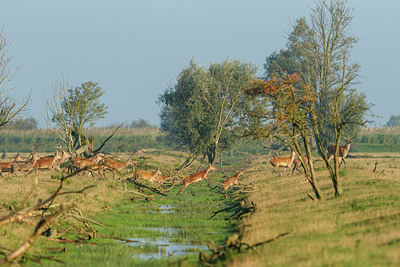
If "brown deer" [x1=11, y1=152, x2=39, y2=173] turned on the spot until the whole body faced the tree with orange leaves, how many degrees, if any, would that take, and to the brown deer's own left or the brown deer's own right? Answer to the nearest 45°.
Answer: approximately 45° to the brown deer's own right

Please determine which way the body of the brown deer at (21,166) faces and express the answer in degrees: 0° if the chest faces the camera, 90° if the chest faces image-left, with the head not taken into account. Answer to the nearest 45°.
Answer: approximately 270°

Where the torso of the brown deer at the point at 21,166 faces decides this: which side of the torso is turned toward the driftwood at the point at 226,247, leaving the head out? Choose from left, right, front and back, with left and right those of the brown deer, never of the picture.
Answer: right
